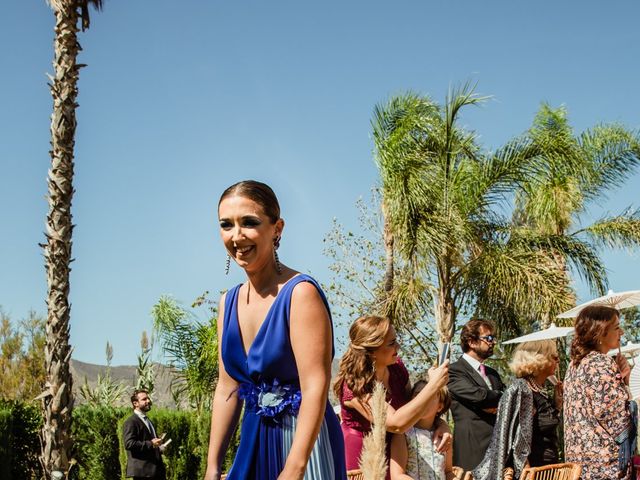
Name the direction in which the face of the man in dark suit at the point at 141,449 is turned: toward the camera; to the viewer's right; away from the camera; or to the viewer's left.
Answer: to the viewer's right

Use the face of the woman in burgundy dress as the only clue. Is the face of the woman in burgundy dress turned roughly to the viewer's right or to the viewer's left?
to the viewer's right

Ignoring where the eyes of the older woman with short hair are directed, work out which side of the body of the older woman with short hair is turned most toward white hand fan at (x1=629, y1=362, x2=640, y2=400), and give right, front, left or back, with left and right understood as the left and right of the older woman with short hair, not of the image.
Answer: front

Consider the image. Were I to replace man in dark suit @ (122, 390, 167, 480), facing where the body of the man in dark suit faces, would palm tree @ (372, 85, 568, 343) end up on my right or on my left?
on my left

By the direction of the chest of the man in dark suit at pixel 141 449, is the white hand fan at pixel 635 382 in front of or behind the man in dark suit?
in front

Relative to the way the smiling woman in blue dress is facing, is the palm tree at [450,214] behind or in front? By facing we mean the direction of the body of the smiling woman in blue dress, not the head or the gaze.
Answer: behind

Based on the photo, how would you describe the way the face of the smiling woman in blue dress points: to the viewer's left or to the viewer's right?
to the viewer's left

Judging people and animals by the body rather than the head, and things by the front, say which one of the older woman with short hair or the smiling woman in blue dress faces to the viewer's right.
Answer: the older woman with short hair

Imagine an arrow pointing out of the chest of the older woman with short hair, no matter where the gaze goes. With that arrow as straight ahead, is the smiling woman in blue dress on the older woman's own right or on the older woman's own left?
on the older woman's own right

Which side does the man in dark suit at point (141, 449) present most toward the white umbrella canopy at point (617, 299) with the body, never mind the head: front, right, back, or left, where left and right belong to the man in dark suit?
front

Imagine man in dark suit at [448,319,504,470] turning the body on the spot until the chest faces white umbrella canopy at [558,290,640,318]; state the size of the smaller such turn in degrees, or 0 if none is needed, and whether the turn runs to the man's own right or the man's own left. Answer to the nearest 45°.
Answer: approximately 90° to the man's own left

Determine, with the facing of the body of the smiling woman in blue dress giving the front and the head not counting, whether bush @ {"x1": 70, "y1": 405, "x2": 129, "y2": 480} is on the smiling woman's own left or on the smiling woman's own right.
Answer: on the smiling woman's own right
